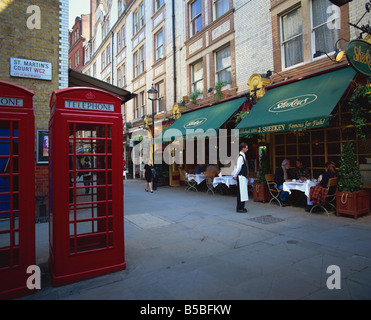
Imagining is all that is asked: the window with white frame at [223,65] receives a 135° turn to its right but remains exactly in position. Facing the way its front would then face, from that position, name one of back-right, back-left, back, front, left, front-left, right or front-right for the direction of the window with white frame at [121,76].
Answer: front-left

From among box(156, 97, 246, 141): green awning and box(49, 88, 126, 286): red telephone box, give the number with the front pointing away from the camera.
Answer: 0

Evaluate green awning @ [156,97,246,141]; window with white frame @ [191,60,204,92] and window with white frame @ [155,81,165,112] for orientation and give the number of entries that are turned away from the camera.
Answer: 0

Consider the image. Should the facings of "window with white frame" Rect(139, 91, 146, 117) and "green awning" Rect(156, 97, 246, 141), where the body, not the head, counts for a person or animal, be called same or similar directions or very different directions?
same or similar directions

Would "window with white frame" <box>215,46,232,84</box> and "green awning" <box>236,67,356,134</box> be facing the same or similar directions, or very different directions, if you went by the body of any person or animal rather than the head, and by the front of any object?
same or similar directions

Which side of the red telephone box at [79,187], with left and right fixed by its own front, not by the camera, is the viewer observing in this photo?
front

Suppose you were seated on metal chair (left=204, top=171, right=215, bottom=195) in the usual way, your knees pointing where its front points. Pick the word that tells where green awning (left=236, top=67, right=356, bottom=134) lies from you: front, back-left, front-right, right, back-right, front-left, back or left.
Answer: back-right

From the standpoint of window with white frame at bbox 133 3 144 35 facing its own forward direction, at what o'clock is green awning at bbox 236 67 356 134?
The green awning is roughly at 10 o'clock from the window with white frame.

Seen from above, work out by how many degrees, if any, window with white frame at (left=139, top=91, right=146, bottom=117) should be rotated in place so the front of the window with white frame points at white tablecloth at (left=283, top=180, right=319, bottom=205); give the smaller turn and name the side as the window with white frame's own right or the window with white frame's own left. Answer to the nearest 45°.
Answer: approximately 45° to the window with white frame's own left

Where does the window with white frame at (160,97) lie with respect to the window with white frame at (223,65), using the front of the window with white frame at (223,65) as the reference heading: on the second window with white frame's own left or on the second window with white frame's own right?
on the second window with white frame's own right

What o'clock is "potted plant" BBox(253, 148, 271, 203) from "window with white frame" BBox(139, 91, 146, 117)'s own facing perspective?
The potted plant is roughly at 10 o'clock from the window with white frame.

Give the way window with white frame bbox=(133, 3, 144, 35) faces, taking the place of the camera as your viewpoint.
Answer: facing the viewer and to the left of the viewer

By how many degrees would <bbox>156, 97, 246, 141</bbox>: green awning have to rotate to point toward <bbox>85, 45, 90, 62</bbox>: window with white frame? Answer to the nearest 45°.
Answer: approximately 90° to its right
